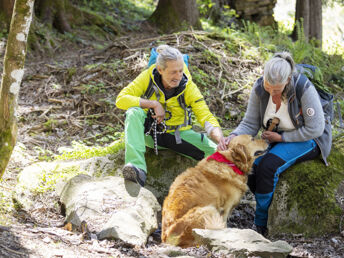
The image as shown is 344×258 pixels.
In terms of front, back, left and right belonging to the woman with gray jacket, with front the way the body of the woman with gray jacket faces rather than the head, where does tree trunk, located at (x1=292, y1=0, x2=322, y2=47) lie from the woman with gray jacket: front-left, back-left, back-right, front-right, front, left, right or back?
back-right

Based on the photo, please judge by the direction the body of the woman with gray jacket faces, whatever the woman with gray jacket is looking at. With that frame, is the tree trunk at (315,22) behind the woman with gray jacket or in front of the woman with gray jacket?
behind

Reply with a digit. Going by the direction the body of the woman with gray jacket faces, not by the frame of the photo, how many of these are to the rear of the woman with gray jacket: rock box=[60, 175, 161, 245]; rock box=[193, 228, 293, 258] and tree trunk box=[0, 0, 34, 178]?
0

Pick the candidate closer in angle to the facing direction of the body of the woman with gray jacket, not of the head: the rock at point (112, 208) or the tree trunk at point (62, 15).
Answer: the rock

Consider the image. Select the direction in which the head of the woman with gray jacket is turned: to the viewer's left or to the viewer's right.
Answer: to the viewer's left

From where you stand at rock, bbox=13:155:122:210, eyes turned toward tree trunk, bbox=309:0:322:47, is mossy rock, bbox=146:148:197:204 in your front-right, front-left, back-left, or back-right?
front-right

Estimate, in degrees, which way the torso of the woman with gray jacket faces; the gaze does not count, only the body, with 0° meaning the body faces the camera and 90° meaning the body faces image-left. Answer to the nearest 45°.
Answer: approximately 45°

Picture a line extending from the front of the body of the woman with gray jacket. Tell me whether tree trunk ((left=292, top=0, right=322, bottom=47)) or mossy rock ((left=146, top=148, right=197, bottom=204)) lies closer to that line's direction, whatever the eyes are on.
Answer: the mossy rock

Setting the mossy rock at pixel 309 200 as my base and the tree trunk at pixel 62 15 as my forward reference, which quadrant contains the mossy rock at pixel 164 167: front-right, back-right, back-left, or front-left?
front-left

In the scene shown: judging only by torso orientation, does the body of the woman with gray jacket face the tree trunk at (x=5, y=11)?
no

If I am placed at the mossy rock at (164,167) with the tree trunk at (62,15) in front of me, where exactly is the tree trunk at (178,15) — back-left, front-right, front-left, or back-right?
front-right

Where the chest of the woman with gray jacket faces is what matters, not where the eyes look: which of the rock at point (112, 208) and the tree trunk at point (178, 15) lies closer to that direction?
the rock

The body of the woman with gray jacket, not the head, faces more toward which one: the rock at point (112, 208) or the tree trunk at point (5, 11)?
the rock

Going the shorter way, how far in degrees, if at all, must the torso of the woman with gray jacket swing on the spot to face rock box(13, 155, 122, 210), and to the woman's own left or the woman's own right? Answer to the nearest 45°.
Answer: approximately 45° to the woman's own right
